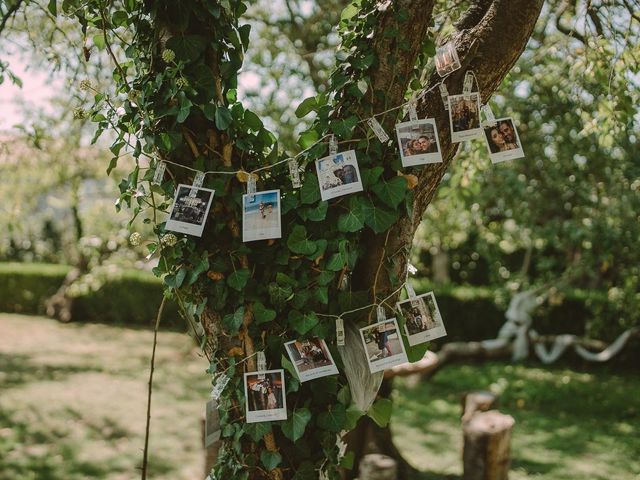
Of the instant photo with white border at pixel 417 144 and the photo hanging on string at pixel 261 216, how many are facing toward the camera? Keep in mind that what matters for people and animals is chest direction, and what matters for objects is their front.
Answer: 2

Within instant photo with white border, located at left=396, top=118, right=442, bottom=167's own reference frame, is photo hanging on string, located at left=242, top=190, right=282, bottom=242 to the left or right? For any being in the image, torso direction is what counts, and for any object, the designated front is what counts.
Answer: on its right

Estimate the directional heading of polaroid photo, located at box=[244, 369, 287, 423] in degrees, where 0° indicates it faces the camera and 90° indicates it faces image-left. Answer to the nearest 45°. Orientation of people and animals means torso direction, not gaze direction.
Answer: approximately 0°

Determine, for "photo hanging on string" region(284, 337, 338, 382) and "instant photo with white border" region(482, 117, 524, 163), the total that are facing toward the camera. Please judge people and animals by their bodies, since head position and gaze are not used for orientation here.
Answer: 2

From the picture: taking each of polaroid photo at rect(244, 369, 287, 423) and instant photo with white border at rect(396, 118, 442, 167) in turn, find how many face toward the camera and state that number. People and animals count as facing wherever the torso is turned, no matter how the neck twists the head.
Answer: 2

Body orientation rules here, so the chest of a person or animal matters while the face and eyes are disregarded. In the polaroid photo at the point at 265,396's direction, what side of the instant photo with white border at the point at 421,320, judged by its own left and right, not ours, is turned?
right
